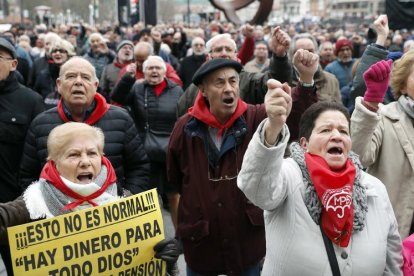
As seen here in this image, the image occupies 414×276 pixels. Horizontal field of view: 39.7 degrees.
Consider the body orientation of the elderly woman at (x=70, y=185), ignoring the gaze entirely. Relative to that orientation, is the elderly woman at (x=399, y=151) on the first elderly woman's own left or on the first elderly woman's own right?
on the first elderly woman's own left

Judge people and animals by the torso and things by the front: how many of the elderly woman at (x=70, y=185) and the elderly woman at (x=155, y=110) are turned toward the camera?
2

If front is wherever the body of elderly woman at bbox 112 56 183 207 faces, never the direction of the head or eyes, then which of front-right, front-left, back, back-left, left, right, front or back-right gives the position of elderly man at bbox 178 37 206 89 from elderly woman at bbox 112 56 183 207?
back

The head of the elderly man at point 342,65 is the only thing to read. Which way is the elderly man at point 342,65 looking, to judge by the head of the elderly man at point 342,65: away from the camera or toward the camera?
toward the camera

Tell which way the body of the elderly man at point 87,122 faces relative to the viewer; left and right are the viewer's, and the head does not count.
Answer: facing the viewer

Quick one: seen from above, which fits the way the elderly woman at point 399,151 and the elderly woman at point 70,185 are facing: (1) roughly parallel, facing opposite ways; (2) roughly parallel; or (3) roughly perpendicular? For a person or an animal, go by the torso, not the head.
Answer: roughly parallel

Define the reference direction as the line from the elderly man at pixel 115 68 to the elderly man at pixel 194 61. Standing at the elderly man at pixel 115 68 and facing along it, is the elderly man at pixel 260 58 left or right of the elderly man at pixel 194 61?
right

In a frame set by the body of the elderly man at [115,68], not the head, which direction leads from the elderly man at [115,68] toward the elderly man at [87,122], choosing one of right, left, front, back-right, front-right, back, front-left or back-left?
front-right

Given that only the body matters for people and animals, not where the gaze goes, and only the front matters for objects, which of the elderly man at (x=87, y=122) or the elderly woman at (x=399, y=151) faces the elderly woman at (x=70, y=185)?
the elderly man
